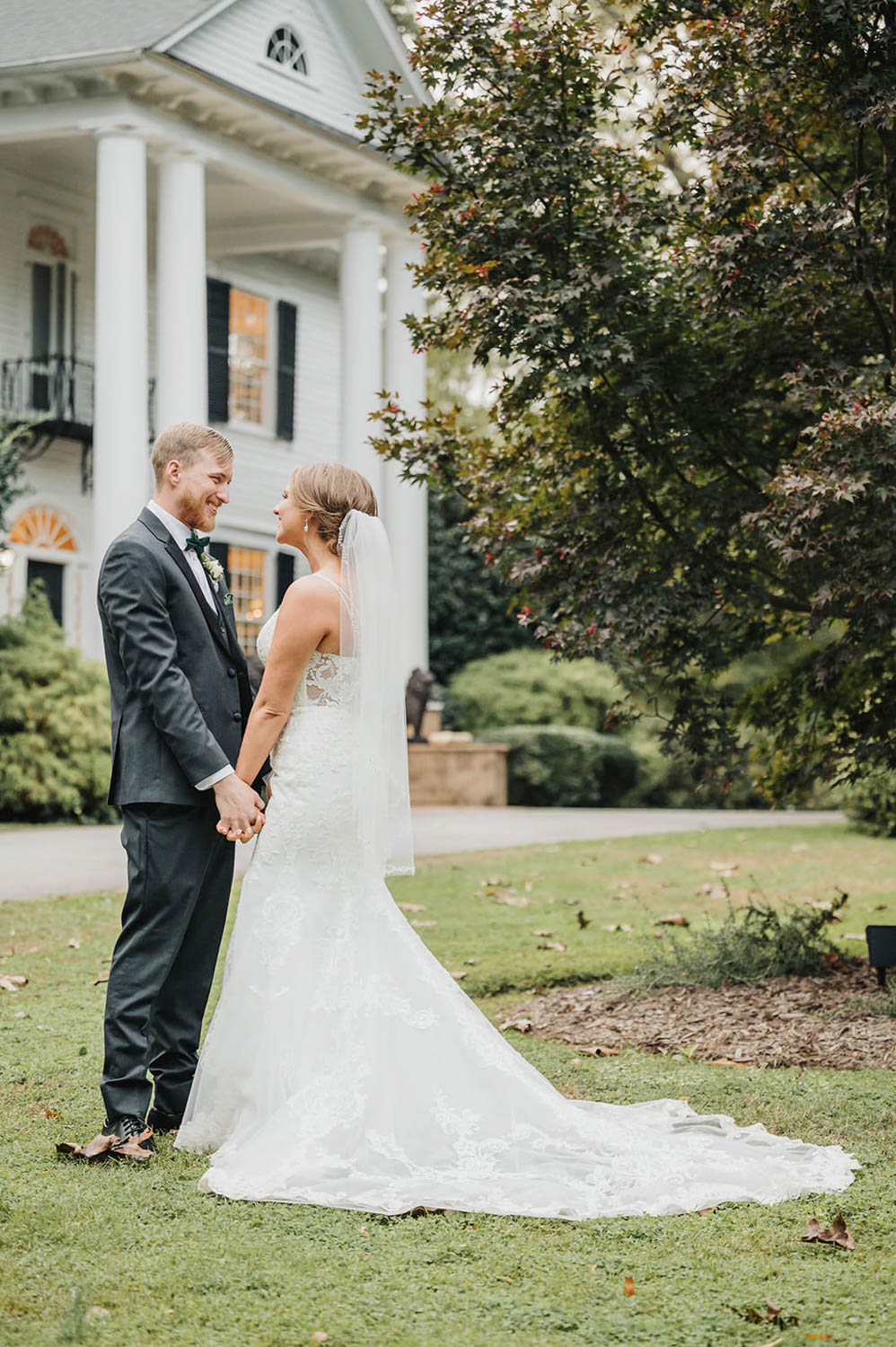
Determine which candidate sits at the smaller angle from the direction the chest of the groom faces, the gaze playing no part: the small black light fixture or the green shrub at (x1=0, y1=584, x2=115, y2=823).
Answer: the small black light fixture

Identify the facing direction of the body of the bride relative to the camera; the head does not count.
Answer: to the viewer's left

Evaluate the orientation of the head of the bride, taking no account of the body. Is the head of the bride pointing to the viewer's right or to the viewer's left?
to the viewer's left

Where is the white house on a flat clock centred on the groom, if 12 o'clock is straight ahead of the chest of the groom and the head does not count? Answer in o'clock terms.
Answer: The white house is roughly at 9 o'clock from the groom.

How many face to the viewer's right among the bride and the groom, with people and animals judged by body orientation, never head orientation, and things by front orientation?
1

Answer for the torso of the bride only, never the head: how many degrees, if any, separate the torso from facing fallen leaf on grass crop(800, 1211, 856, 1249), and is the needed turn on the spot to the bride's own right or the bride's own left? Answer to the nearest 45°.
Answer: approximately 135° to the bride's own left

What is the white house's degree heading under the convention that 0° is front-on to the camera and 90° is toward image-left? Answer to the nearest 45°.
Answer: approximately 315°

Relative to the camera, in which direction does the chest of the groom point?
to the viewer's right

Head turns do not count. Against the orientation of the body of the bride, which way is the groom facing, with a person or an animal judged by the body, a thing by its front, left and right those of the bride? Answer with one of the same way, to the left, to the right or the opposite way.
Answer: the opposite way

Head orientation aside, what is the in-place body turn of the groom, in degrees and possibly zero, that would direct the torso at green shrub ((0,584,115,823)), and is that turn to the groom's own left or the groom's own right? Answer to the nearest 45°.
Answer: approximately 90° to the groom's own left

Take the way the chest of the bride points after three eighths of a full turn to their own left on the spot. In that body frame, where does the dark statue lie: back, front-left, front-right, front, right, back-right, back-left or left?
back-left

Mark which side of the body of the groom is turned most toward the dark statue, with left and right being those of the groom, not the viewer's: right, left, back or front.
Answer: left
